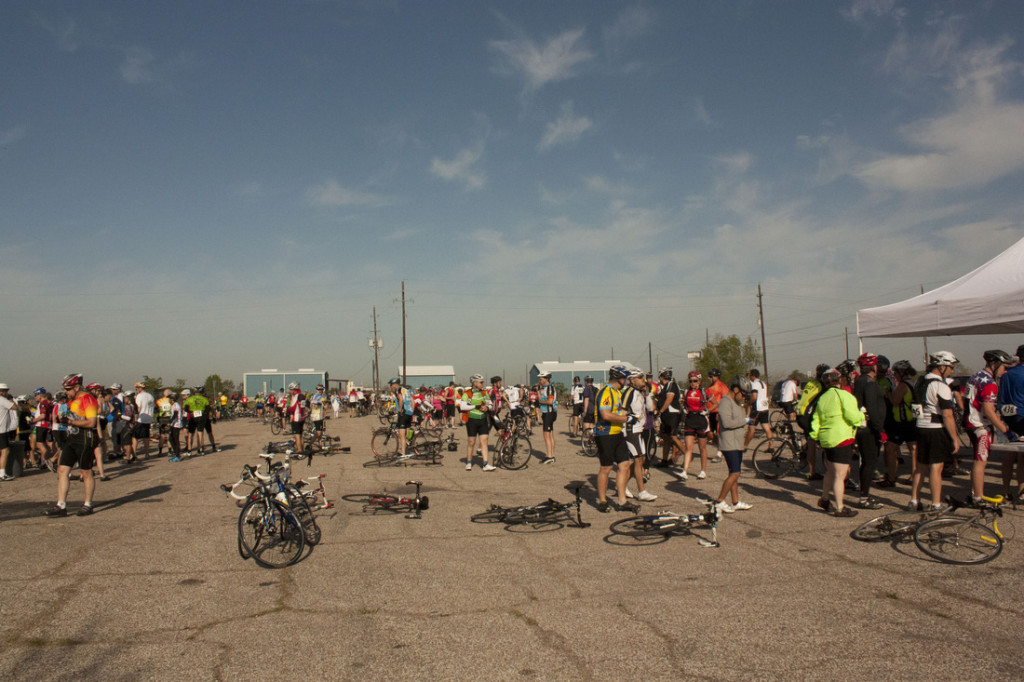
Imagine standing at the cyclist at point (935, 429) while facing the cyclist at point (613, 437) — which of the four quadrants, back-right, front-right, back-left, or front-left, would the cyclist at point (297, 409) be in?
front-right

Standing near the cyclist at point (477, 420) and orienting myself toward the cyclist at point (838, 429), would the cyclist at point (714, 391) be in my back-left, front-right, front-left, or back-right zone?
front-left

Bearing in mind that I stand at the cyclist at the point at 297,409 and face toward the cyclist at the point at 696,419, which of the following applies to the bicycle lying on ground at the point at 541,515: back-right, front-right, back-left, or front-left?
front-right

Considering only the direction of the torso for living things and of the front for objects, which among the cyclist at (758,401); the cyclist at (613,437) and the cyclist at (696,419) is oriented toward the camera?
the cyclist at (696,419)

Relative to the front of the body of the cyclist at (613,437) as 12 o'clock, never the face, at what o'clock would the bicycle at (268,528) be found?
The bicycle is roughly at 5 o'clock from the cyclist.

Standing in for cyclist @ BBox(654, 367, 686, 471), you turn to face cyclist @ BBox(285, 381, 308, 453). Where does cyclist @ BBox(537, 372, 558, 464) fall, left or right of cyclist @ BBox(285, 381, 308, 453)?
right

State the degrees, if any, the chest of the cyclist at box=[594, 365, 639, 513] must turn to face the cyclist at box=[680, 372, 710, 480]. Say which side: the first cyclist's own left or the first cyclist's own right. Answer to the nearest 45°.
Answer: approximately 45° to the first cyclist's own left

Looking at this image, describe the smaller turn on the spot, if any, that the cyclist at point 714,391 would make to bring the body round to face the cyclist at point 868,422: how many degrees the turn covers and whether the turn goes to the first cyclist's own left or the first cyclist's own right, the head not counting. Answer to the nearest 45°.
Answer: approximately 90° to the first cyclist's own left

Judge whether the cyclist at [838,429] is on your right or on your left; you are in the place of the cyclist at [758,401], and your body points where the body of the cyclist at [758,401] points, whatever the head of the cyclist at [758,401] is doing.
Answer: on your left

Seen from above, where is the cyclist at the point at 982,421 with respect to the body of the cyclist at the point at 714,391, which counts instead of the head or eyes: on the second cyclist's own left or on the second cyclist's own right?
on the second cyclist's own left

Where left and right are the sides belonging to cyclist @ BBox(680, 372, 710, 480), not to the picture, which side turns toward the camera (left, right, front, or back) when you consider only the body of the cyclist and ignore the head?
front
